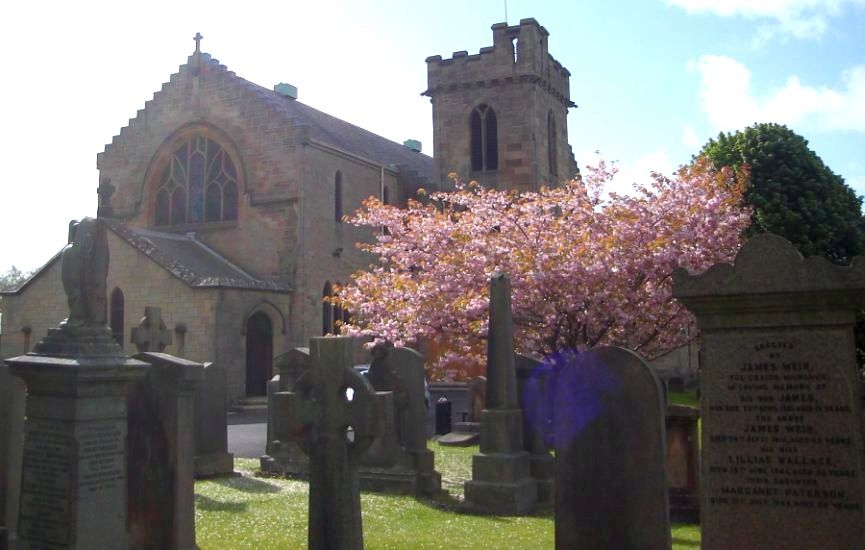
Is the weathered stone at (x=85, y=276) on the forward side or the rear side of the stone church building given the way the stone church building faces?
on the forward side

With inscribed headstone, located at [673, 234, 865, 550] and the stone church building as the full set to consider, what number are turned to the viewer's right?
0

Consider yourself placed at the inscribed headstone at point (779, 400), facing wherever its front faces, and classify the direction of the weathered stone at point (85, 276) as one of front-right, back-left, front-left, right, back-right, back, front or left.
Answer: right

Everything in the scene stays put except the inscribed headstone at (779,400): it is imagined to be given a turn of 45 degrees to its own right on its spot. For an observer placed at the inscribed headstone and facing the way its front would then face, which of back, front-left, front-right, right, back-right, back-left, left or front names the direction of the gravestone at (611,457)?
right

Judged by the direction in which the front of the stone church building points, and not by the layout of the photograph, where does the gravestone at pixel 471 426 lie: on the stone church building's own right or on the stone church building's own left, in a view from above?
on the stone church building's own left

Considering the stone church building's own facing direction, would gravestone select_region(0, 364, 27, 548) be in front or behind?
in front

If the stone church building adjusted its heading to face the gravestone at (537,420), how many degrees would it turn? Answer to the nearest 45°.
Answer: approximately 45° to its left

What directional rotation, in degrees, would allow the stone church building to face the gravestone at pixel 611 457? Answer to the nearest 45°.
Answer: approximately 45° to its left

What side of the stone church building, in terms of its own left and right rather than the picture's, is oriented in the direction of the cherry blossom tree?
left

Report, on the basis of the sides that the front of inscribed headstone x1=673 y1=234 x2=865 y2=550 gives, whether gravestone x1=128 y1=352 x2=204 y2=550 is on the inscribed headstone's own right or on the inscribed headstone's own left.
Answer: on the inscribed headstone's own right

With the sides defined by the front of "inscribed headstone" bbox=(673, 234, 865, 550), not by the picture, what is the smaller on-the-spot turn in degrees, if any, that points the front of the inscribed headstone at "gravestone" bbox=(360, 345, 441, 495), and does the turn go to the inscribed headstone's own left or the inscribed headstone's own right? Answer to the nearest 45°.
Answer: approximately 135° to the inscribed headstone's own right

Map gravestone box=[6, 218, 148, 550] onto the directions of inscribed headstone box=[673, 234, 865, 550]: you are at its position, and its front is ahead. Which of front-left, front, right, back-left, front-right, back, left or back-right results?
right

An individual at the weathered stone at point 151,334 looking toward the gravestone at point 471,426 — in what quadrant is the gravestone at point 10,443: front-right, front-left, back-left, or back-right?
back-right

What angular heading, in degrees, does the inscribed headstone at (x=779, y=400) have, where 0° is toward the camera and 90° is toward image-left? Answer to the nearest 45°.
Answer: approximately 0°
